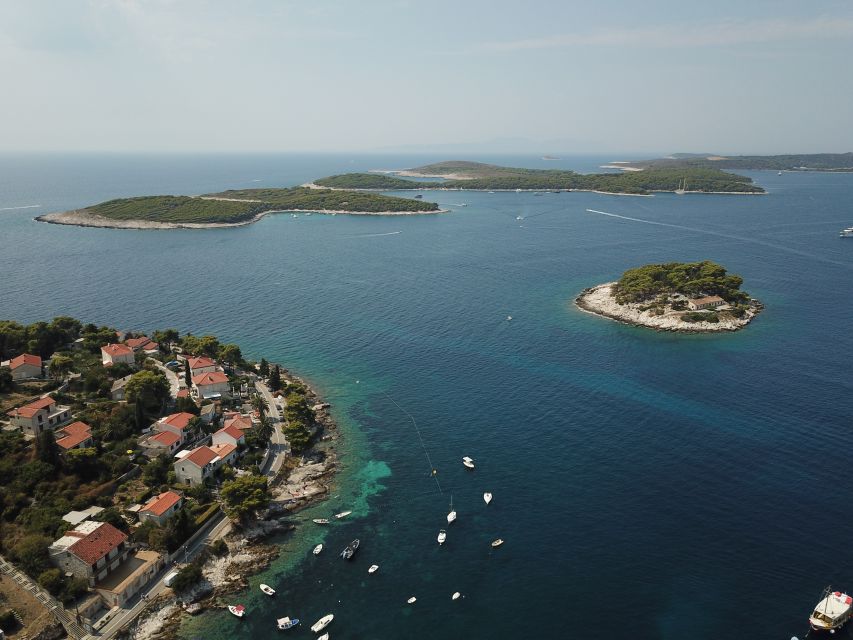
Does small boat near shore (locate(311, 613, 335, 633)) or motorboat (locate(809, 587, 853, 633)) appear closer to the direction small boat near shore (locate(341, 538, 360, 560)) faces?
the motorboat

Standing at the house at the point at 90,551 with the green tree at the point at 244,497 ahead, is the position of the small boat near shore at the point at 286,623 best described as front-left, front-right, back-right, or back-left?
front-right

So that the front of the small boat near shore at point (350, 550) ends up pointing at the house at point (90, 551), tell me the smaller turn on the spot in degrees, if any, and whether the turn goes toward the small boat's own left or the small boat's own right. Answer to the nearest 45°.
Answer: approximately 135° to the small boat's own left

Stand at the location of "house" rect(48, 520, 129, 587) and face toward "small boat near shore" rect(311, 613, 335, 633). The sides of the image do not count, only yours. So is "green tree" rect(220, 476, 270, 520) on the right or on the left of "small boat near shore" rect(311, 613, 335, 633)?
left

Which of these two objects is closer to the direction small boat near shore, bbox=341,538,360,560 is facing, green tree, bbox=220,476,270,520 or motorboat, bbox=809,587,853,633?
the motorboat

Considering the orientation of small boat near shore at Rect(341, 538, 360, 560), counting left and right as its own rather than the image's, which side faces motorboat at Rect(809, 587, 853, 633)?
right

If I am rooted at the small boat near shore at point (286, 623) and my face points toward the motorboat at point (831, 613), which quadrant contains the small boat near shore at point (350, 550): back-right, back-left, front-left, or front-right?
front-left

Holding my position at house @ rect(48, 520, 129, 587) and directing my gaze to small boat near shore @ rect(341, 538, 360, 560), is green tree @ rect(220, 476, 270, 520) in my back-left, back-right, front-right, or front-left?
front-left

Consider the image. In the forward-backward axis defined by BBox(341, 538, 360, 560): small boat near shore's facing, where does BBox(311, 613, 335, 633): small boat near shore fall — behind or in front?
behind

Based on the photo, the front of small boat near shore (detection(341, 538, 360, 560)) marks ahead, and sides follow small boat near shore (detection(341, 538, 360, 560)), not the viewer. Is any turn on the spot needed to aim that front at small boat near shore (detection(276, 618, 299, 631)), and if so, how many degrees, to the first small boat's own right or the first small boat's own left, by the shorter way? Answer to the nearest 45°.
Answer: approximately 180°

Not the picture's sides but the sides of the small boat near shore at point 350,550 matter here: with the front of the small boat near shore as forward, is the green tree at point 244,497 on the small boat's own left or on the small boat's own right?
on the small boat's own left

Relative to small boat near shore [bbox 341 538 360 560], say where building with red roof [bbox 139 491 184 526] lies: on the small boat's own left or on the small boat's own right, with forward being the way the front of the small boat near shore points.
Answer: on the small boat's own left

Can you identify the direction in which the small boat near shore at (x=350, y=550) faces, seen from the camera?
facing away from the viewer and to the right of the viewer

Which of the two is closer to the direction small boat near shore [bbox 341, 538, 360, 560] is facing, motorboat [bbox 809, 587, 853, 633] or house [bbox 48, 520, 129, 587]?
the motorboat
